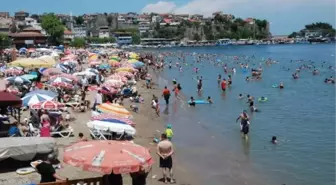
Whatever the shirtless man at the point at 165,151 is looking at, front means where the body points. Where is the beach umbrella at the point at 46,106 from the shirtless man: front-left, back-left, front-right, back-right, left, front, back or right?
front-left

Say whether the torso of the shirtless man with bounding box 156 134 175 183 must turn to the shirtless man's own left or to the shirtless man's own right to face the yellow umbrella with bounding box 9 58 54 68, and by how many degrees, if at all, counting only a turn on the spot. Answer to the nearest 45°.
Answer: approximately 45° to the shirtless man's own left

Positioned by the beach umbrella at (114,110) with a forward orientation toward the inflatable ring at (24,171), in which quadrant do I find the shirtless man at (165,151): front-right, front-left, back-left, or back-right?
front-left

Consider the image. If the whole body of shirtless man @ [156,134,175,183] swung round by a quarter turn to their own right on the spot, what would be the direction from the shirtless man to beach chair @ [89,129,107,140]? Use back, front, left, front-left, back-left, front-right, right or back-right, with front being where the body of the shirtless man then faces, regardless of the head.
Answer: back-left

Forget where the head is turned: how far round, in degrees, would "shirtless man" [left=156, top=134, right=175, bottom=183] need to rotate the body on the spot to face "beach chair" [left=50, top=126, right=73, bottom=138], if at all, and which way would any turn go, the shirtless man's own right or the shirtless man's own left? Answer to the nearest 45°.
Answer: approximately 45° to the shirtless man's own left

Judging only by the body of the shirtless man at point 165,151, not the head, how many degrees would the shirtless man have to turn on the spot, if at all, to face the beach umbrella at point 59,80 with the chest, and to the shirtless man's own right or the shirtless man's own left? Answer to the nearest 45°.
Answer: approximately 45° to the shirtless man's own left

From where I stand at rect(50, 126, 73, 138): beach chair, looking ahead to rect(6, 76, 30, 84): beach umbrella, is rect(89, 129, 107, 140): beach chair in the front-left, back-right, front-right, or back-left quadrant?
back-right

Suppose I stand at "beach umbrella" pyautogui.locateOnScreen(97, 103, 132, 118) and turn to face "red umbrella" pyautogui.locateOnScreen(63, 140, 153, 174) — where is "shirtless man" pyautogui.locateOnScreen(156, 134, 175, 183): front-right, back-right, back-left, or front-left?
front-left

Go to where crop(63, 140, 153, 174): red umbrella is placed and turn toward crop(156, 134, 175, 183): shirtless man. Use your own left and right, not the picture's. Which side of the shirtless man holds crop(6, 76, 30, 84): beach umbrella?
left

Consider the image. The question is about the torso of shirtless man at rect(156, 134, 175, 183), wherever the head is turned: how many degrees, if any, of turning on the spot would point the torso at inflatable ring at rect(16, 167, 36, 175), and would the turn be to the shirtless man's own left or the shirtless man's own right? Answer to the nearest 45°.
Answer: approximately 90° to the shirtless man's own left

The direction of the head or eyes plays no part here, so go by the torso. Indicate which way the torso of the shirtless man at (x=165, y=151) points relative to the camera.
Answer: away from the camera
